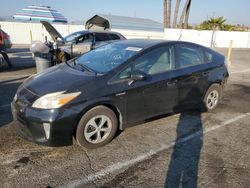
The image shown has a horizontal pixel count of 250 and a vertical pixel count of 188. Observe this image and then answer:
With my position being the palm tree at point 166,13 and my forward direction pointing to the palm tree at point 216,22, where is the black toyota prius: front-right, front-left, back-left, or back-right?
back-right

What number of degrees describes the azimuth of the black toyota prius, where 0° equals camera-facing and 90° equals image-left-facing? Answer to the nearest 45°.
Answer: approximately 45°

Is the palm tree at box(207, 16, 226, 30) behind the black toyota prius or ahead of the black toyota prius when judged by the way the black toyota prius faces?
behind

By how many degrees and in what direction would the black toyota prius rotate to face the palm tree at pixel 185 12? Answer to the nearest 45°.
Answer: approximately 135° to its right

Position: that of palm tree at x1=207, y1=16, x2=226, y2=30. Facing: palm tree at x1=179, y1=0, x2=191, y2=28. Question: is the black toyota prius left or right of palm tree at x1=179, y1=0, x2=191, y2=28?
left

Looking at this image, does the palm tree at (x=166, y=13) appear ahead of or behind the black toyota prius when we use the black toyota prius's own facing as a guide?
behind
